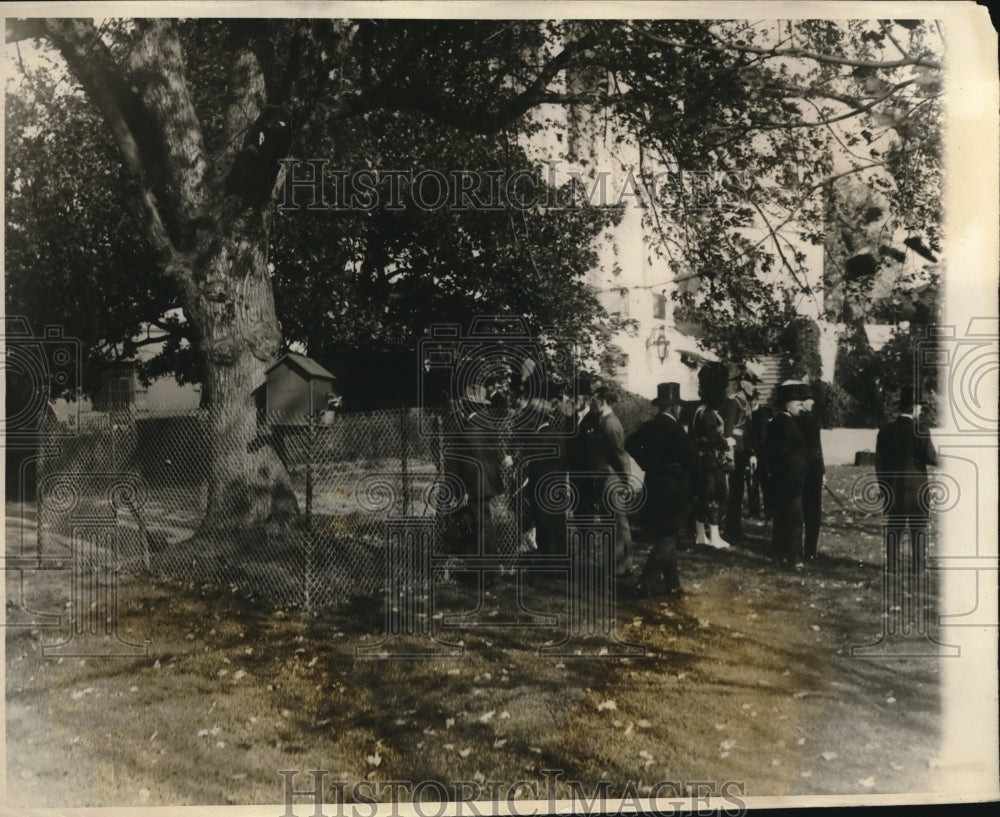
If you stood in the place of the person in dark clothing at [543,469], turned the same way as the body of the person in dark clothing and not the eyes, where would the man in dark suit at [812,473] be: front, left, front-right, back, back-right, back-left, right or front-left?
back

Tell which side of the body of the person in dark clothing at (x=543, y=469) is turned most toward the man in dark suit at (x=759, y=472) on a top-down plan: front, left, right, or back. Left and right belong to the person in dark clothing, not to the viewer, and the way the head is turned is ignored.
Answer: back

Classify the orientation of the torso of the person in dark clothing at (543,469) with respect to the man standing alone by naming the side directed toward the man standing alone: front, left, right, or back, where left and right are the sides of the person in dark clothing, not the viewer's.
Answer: back

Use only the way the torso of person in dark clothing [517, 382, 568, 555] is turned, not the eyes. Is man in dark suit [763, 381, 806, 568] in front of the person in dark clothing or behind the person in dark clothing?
behind

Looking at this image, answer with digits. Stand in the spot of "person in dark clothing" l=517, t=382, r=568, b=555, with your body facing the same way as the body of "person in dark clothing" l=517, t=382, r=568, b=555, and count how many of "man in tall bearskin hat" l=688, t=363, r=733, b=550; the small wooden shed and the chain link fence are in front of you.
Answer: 2

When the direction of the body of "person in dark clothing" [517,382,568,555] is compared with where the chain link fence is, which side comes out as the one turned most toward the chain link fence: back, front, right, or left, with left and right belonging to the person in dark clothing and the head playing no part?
front

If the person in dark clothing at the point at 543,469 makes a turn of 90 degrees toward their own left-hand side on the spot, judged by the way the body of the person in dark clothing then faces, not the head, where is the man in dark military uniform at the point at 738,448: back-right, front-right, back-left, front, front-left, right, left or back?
left

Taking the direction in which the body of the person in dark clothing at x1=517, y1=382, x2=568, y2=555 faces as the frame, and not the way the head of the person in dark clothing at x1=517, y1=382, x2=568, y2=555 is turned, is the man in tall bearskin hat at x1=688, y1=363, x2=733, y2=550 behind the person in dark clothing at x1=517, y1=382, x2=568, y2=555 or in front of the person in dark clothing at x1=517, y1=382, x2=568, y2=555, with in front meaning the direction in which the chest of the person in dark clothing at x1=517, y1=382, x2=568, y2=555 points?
behind

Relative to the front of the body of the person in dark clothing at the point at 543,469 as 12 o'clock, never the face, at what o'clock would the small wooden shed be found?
The small wooden shed is roughly at 12 o'clock from the person in dark clothing.

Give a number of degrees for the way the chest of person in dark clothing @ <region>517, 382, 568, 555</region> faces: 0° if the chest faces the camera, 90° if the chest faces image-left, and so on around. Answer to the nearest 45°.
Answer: approximately 90°
